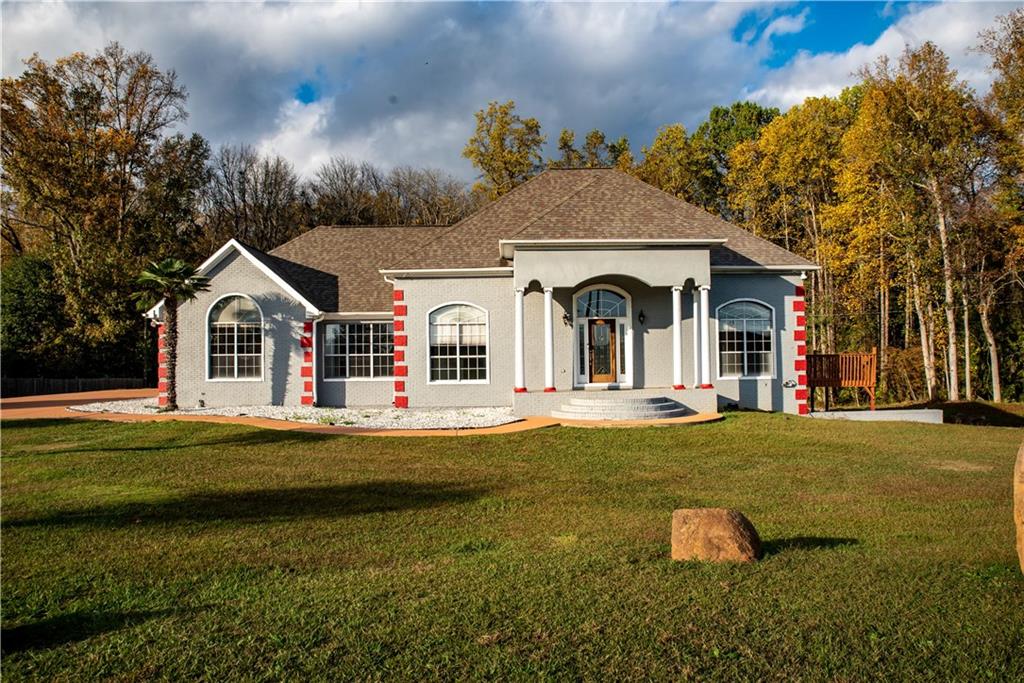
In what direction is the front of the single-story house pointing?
toward the camera

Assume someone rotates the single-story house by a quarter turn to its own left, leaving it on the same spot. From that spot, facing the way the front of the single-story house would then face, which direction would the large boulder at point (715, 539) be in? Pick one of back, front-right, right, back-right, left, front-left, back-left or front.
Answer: right

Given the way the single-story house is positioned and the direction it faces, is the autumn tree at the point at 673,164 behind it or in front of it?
behind

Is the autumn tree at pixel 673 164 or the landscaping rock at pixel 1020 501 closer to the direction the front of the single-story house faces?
the landscaping rock

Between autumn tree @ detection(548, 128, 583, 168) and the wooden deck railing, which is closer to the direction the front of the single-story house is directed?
the wooden deck railing

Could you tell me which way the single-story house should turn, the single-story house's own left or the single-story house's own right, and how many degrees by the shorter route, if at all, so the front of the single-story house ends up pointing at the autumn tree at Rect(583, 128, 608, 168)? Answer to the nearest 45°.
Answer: approximately 180°

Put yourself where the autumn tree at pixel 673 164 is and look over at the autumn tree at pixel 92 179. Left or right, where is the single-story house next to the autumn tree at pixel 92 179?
left

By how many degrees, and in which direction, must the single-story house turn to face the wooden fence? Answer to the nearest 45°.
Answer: approximately 135° to its right

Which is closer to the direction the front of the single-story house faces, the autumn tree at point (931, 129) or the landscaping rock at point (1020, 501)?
the landscaping rock

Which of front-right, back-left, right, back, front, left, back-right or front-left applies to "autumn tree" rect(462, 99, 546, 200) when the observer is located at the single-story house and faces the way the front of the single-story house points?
back

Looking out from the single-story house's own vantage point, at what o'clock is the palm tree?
The palm tree is roughly at 3 o'clock from the single-story house.

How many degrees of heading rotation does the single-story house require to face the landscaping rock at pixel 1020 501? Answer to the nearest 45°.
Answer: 0° — it already faces it
